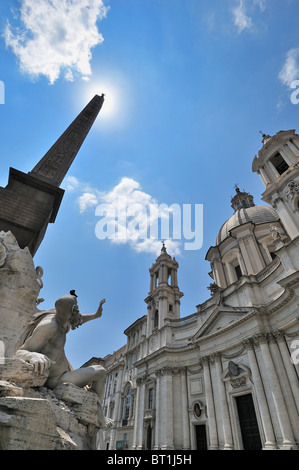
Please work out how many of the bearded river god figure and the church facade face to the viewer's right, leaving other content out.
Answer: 1

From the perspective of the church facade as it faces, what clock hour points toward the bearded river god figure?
The bearded river god figure is roughly at 11 o'clock from the church facade.

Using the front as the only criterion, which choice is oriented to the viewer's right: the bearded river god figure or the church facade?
the bearded river god figure

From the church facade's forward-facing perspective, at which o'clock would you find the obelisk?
The obelisk is roughly at 11 o'clock from the church facade.

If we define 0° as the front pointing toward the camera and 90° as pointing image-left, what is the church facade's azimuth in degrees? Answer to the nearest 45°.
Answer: approximately 45°

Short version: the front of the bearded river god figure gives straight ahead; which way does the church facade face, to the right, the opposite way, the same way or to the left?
the opposite way

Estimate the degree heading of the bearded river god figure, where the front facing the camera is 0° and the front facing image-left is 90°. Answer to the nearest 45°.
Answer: approximately 270°
